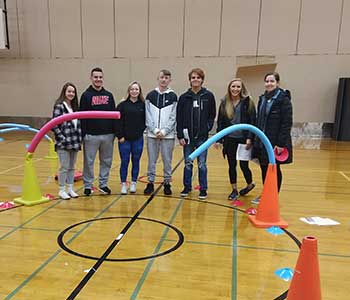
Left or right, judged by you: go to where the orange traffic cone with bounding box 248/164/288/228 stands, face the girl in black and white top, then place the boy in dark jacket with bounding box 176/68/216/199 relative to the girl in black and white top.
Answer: right

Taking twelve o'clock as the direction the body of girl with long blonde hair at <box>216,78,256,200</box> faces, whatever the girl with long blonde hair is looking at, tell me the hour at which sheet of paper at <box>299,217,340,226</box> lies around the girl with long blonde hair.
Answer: The sheet of paper is roughly at 10 o'clock from the girl with long blonde hair.

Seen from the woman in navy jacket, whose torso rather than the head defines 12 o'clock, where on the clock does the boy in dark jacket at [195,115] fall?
The boy in dark jacket is roughly at 2 o'clock from the woman in navy jacket.

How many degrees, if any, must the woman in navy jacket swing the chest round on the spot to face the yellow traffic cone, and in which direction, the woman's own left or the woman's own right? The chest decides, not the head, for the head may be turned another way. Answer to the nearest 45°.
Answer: approximately 45° to the woman's own right

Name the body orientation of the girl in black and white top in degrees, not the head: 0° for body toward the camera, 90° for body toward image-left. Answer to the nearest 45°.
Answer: approximately 315°

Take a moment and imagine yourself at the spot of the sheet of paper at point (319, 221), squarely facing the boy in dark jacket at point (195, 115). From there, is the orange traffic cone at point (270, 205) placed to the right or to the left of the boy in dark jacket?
left

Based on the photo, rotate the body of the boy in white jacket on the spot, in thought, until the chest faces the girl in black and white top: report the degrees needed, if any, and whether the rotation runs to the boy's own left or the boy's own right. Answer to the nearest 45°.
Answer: approximately 90° to the boy's own right

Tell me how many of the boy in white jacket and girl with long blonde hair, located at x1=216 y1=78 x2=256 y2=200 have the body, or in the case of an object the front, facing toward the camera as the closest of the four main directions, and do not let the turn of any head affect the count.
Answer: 2
